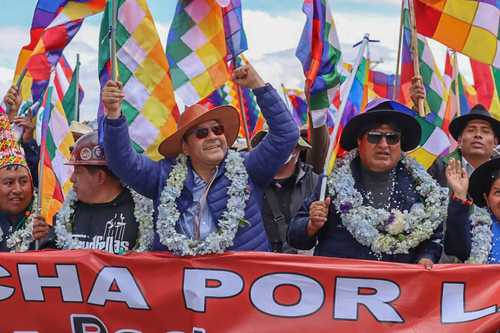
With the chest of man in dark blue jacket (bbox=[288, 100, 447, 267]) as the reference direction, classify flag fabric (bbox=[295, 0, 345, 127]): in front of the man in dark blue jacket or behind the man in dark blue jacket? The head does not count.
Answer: behind

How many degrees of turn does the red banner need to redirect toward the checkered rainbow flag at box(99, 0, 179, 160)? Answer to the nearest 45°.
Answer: approximately 135° to its right

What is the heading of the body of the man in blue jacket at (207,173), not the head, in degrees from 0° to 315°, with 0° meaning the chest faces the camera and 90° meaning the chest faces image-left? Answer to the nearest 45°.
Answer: approximately 0°

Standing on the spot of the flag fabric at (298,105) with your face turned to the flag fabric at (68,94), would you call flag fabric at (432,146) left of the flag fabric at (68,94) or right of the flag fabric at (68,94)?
left

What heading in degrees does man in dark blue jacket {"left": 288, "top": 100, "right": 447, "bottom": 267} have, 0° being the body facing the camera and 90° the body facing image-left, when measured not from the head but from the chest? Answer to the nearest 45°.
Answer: approximately 0°

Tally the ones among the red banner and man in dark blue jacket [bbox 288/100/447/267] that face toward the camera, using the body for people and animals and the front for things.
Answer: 2

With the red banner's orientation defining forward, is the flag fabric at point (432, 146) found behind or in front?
behind
